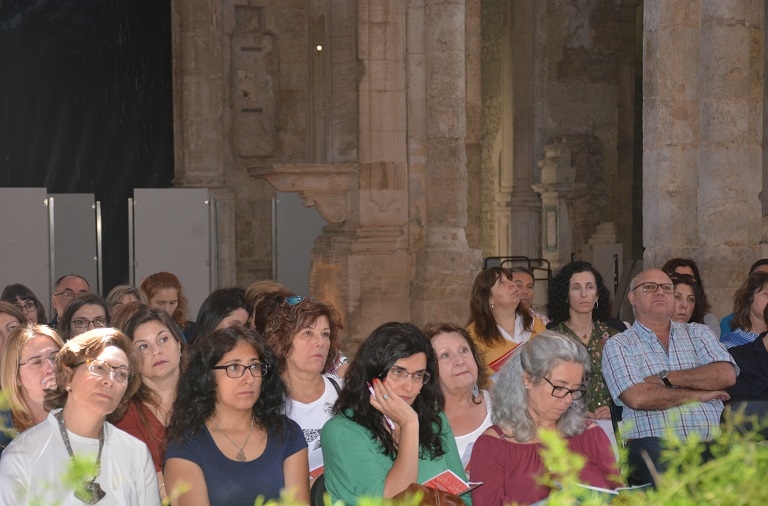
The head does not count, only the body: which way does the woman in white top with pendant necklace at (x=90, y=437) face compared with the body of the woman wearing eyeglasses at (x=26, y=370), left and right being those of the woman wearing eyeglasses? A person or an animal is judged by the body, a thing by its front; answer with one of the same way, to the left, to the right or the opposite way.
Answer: the same way

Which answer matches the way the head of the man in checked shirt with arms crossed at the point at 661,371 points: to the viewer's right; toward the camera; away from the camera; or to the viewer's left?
toward the camera

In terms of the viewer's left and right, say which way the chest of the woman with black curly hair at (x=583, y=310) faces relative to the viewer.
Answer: facing the viewer

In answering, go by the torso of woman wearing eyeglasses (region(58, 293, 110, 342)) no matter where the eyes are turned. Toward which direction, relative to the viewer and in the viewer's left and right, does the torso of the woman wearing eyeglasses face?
facing the viewer and to the right of the viewer

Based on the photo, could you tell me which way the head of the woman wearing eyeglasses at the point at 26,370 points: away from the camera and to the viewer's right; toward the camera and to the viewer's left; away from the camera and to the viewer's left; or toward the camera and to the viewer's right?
toward the camera and to the viewer's right

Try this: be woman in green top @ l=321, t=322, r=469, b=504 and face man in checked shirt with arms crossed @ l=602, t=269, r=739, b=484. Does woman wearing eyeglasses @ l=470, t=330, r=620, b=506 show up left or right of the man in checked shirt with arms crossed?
right

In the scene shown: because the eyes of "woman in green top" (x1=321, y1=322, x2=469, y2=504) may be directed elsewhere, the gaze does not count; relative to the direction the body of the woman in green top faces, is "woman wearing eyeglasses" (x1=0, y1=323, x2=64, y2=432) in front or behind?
behind

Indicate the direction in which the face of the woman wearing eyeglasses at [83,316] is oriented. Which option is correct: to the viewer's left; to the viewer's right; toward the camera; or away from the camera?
toward the camera

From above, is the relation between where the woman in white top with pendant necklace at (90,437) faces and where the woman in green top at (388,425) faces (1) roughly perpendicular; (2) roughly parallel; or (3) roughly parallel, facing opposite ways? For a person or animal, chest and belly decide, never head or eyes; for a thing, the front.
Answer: roughly parallel

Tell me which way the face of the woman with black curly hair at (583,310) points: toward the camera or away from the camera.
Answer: toward the camera

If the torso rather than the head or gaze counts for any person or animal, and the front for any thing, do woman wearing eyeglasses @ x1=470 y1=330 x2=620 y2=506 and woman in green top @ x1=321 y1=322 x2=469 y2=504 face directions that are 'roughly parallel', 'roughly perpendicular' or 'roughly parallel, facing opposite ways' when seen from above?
roughly parallel

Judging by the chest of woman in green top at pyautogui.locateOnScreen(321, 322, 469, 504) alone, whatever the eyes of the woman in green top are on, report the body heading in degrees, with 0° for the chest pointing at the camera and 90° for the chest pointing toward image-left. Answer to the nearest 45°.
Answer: approximately 315°

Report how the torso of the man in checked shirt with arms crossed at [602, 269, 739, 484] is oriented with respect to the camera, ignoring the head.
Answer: toward the camera

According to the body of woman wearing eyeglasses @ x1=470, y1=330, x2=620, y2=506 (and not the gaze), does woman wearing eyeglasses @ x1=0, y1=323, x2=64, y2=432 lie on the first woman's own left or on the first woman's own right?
on the first woman's own right

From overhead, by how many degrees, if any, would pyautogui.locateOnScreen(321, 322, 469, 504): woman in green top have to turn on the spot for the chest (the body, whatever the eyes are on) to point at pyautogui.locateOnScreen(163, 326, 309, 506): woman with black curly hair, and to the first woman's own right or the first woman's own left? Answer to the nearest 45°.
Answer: approximately 135° to the first woman's own right
